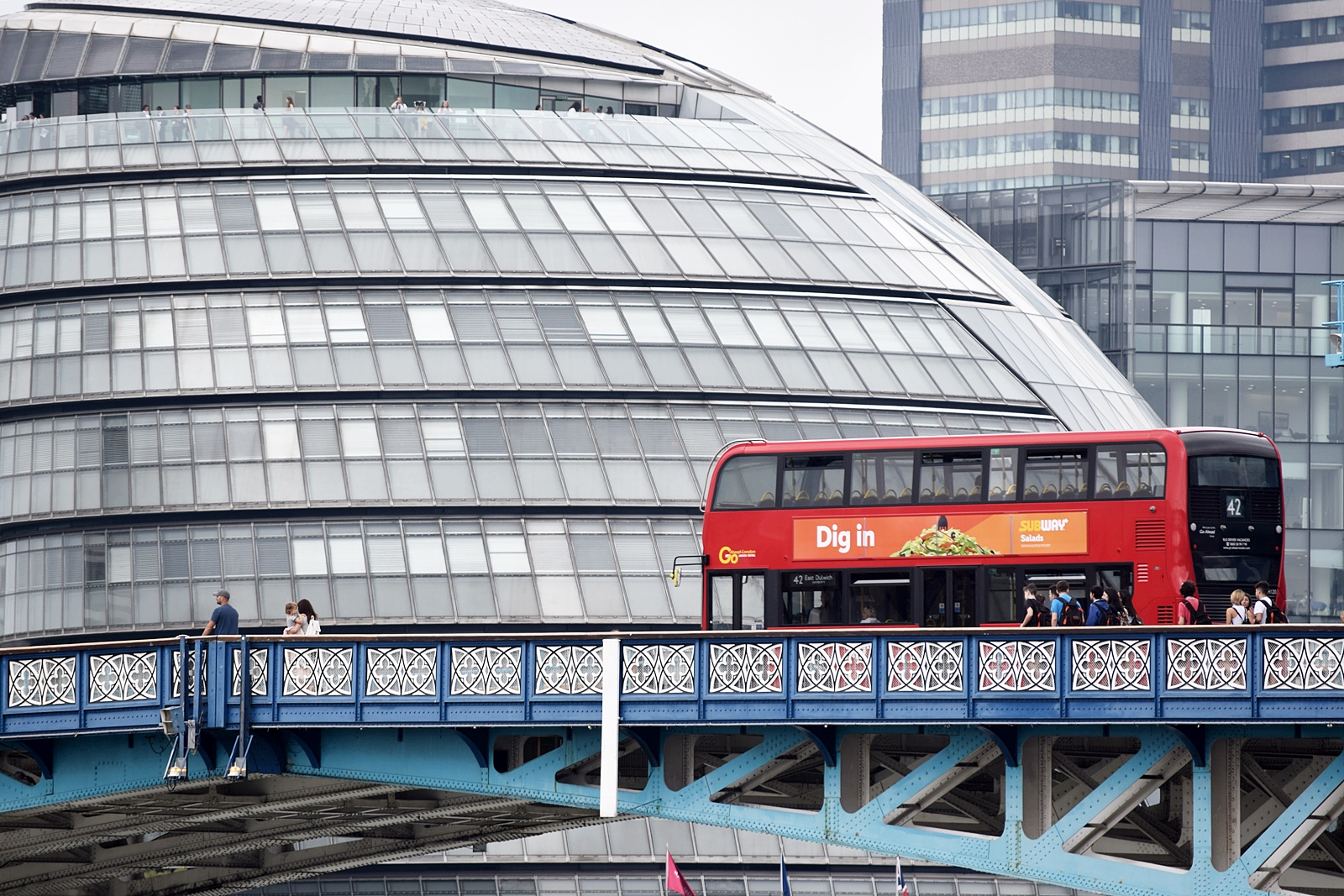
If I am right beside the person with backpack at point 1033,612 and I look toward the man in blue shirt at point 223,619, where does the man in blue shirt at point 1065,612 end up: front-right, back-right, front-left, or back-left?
back-right

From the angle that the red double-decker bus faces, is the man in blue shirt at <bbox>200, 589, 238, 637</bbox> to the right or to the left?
on its left

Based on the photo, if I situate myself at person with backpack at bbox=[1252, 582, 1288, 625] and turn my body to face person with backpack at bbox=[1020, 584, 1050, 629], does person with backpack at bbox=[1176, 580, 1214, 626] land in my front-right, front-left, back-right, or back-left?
front-right

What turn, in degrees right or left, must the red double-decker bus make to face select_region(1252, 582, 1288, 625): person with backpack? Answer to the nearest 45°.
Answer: approximately 180°

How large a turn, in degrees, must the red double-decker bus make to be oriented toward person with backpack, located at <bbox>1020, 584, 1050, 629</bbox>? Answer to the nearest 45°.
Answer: approximately 135° to its left

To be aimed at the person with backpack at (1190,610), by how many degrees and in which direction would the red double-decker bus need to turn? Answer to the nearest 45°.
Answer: approximately 180°

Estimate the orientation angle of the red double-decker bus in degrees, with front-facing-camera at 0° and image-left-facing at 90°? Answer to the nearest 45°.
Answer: approximately 135°

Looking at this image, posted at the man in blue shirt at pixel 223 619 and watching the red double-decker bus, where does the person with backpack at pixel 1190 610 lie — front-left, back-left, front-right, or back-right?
front-right

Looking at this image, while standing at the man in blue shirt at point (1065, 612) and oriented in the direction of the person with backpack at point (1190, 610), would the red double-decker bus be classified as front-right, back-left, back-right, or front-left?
back-left

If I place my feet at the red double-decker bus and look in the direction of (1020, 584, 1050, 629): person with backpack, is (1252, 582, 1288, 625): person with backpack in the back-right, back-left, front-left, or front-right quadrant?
front-left
